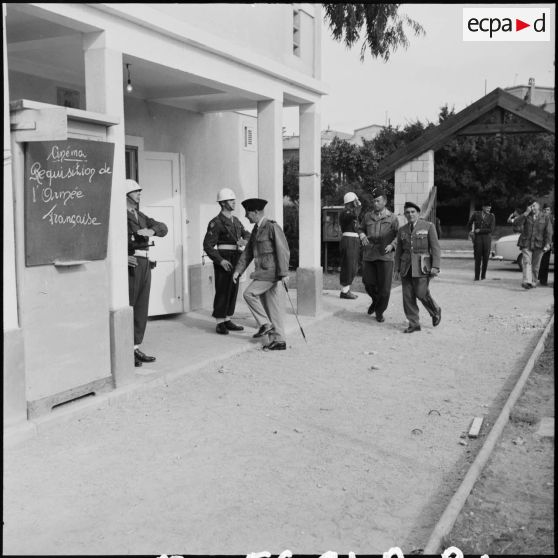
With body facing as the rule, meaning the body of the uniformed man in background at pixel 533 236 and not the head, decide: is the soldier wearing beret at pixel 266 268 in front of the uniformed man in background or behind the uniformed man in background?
in front

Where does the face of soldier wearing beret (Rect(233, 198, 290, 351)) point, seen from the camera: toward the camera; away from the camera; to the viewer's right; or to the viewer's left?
to the viewer's left

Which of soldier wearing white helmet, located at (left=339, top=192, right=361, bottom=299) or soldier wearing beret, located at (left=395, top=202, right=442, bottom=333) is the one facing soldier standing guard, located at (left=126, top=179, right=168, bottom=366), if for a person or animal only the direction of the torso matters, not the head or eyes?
the soldier wearing beret

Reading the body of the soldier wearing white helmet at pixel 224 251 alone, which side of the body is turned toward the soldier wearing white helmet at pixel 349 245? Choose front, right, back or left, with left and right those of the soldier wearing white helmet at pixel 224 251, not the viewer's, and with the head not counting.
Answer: left

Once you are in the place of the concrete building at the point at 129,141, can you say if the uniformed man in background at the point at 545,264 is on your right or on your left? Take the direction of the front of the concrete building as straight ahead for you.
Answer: on your left

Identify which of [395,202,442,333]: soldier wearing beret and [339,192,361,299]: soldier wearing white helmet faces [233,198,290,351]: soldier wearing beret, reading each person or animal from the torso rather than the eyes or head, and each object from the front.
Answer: [395,202,442,333]: soldier wearing beret

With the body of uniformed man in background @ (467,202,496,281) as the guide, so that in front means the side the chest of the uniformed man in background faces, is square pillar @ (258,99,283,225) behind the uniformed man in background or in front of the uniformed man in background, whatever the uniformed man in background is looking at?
in front

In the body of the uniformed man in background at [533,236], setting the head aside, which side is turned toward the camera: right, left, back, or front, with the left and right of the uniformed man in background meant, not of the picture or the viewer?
front

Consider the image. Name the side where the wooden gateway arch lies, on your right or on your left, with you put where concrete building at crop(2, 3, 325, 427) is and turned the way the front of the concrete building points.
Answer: on your left

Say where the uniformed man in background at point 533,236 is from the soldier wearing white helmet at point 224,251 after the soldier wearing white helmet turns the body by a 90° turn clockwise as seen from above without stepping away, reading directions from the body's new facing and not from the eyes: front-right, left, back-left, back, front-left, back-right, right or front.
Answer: back

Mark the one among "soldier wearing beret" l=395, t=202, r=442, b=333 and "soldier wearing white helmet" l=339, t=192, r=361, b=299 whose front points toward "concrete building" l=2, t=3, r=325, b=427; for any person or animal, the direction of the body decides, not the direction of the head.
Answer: the soldier wearing beret
